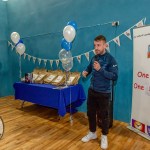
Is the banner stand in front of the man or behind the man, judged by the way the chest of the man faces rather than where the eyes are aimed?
behind

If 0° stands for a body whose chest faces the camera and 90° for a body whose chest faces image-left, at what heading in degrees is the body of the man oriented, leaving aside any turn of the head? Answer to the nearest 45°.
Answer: approximately 45°

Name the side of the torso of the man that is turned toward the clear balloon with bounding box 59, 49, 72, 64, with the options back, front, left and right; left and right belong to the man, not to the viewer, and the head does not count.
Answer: right

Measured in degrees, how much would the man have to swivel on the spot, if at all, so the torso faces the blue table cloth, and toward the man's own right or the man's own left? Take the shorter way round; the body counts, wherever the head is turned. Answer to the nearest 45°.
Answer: approximately 90° to the man's own right

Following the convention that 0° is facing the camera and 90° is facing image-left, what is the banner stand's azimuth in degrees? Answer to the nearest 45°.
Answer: approximately 45°

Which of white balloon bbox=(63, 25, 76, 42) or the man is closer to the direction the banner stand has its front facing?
the man

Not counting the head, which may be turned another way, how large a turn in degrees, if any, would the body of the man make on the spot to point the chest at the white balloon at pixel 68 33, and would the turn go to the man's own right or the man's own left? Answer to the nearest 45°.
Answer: approximately 90° to the man's own right

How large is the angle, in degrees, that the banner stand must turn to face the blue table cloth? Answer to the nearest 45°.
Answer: approximately 45° to its right

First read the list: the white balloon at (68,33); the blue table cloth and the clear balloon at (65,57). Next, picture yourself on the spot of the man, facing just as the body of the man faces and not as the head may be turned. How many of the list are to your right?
3
